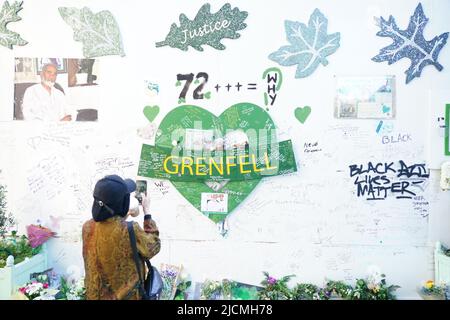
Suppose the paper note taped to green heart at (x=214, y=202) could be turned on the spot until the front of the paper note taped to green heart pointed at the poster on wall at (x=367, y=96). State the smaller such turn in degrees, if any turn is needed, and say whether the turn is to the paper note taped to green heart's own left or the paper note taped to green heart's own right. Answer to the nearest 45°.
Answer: approximately 90° to the paper note taped to green heart's own left

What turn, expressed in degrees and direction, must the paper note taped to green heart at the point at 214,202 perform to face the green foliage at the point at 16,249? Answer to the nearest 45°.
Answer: approximately 90° to its right

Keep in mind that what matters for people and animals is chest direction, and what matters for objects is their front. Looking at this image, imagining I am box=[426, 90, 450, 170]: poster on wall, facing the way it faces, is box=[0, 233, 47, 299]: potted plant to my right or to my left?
on my right

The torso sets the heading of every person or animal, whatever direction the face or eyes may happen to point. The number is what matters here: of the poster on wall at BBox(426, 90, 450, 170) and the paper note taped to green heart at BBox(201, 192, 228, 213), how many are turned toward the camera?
2

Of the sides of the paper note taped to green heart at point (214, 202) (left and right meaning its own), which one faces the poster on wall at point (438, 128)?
left

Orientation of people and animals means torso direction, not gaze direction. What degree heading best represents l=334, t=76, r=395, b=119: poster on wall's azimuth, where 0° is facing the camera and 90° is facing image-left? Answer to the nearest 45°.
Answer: approximately 0°

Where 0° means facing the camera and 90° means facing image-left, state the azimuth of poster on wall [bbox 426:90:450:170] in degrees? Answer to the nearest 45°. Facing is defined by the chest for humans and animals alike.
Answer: approximately 0°
